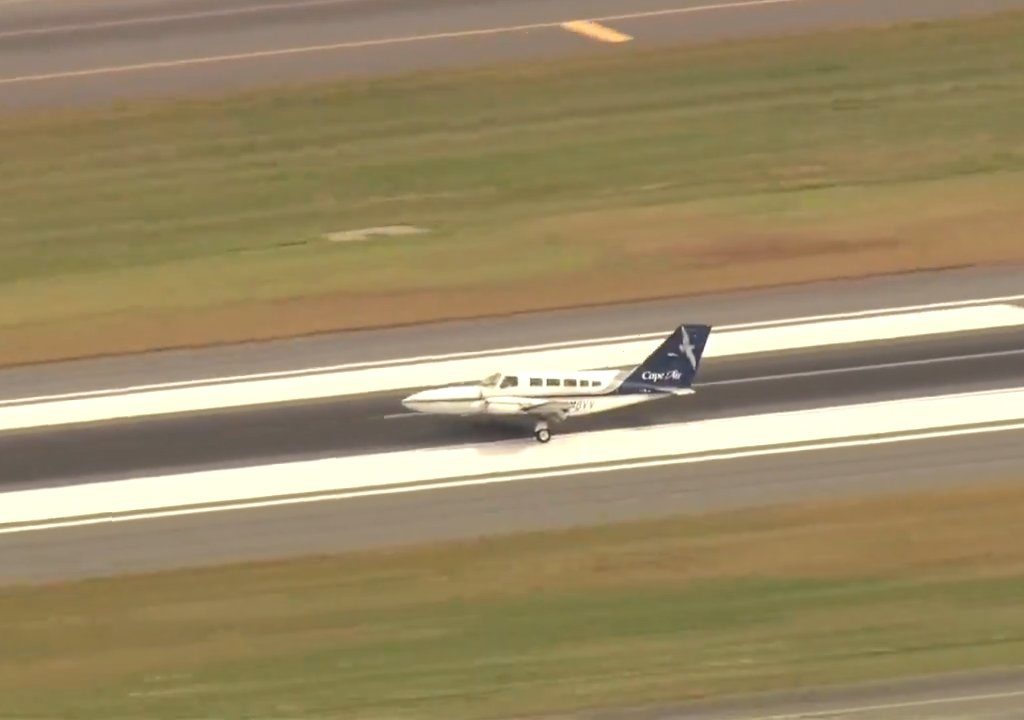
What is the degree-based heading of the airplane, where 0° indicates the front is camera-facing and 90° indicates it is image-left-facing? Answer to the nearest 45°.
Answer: approximately 90°
